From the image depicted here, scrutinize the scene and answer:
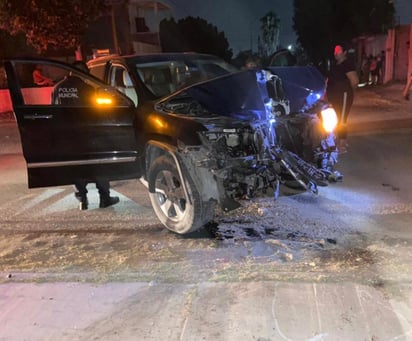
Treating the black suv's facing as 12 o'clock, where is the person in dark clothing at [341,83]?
The person in dark clothing is roughly at 9 o'clock from the black suv.

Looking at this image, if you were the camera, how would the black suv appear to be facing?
facing the viewer and to the right of the viewer

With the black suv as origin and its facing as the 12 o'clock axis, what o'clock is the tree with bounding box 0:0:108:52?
The tree is roughly at 7 o'clock from the black suv.

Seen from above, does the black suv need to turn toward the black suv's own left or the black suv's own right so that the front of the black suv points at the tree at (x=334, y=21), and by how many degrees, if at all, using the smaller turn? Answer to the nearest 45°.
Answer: approximately 90° to the black suv's own left

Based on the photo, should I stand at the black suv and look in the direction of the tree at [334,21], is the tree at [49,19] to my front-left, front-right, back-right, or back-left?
front-left

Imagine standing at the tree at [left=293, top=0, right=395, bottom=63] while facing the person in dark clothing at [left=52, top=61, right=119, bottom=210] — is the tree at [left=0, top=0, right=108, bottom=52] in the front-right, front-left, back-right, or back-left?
front-right
